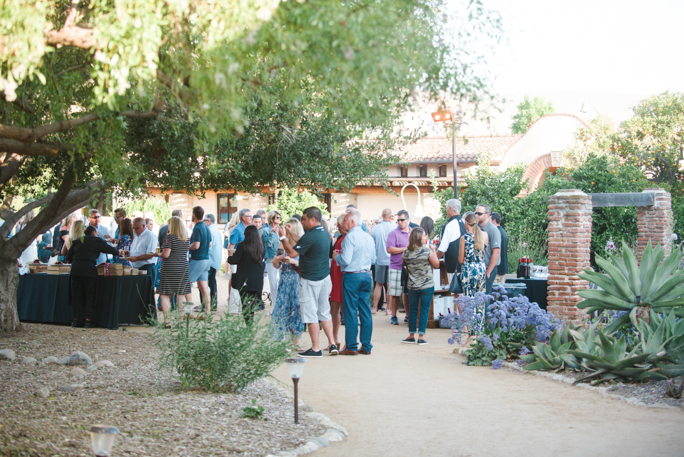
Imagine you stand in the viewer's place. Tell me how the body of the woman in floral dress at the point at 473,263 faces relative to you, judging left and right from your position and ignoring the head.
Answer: facing away from the viewer and to the left of the viewer

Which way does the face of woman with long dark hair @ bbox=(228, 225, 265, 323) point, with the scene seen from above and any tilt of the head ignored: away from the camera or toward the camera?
away from the camera

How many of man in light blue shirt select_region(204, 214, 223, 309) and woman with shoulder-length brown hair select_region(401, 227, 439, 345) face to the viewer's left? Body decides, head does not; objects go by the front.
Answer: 1

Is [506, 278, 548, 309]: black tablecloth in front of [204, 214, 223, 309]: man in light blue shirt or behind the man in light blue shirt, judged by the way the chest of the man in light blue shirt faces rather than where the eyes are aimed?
behind

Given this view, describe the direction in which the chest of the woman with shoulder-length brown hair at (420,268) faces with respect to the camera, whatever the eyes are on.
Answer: away from the camera

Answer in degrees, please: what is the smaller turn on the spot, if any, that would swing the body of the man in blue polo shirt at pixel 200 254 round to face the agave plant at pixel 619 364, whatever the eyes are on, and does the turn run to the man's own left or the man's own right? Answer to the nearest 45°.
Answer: approximately 180°

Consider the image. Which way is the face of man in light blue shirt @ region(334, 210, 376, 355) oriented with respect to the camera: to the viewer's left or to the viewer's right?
to the viewer's left

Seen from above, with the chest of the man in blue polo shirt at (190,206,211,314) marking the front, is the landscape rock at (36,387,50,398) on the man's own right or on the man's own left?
on the man's own left

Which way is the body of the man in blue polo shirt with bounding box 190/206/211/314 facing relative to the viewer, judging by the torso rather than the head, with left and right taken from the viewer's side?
facing away from the viewer and to the left of the viewer

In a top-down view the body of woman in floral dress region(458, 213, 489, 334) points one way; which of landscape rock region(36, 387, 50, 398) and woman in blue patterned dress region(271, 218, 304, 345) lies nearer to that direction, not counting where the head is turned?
the woman in blue patterned dress

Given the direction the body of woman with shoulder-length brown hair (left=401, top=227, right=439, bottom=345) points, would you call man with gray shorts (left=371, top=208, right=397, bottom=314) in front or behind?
in front
